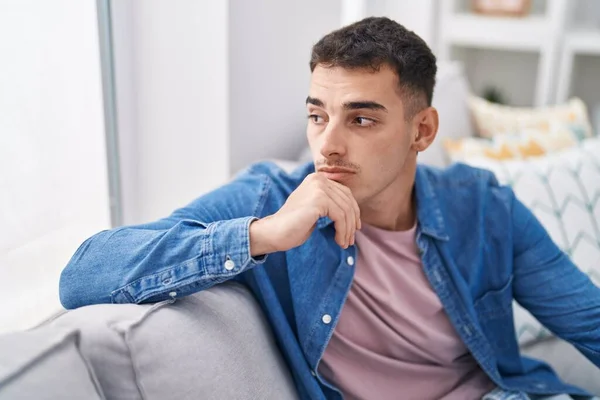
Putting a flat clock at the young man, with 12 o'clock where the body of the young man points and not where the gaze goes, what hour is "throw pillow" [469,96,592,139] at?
The throw pillow is roughly at 7 o'clock from the young man.

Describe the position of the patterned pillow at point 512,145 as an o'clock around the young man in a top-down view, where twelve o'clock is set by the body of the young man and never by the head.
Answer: The patterned pillow is roughly at 7 o'clock from the young man.

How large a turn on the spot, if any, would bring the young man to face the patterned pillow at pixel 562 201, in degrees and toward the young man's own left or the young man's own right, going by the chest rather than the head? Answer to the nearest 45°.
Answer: approximately 135° to the young man's own left

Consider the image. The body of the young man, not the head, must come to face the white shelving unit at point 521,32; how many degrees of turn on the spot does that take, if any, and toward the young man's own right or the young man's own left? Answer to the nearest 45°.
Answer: approximately 180°

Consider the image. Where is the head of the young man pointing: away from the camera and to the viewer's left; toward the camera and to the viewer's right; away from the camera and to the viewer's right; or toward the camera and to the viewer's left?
toward the camera and to the viewer's left

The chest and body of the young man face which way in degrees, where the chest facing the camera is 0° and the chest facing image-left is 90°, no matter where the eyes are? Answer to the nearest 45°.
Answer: approximately 0°

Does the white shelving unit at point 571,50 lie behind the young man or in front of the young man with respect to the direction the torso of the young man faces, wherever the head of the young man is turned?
behind
